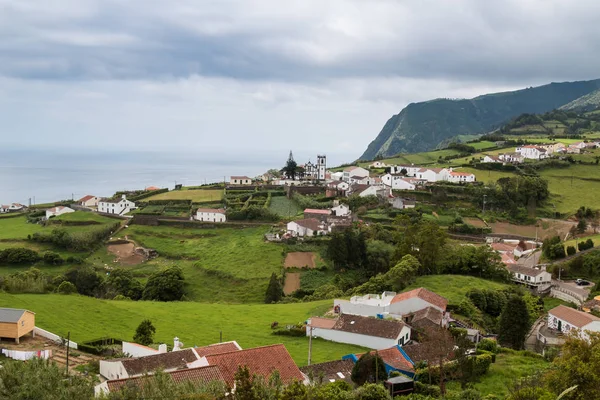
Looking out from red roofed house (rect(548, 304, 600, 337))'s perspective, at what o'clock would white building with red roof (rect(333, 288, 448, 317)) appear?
The white building with red roof is roughly at 1 o'clock from the red roofed house.

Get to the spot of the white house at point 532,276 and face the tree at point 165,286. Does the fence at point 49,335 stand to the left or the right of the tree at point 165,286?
left

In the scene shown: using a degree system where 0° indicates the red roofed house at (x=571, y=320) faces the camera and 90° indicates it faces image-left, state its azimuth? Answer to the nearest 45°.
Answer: approximately 45°

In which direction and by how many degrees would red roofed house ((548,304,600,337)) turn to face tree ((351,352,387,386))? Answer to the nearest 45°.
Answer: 0° — it already faces it
